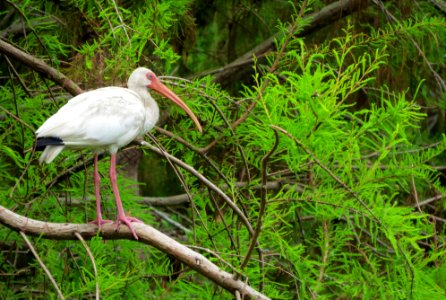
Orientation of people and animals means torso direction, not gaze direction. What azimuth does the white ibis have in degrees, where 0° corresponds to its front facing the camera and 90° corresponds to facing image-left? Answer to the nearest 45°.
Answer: approximately 270°
